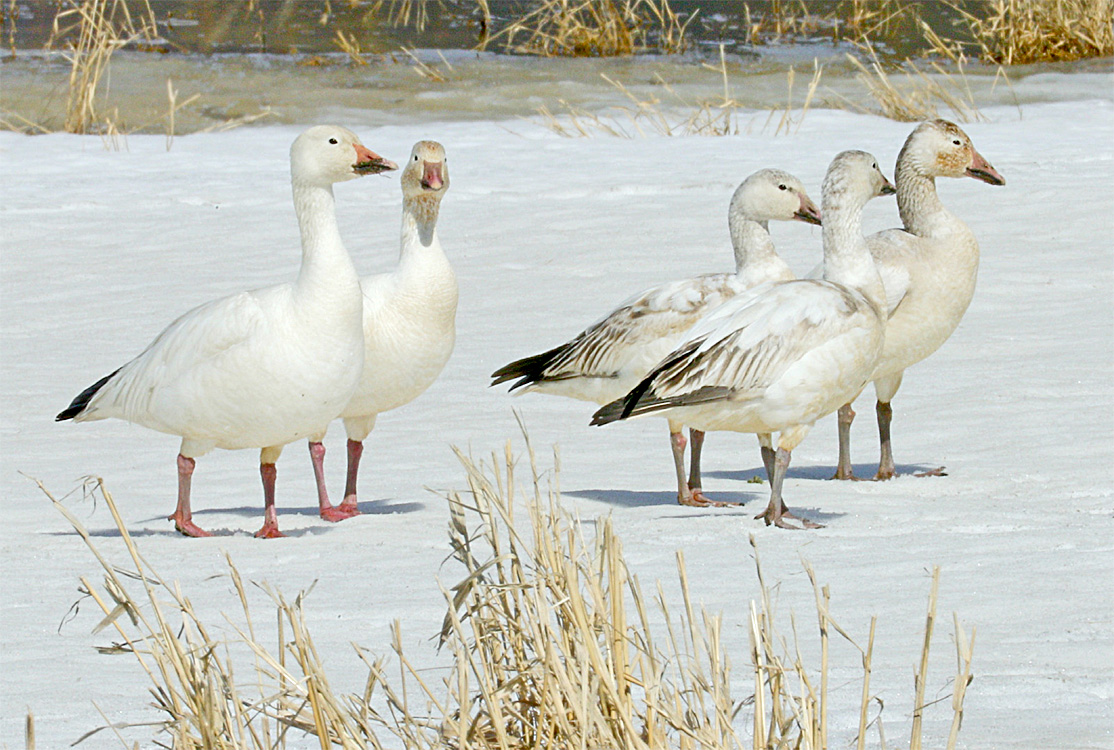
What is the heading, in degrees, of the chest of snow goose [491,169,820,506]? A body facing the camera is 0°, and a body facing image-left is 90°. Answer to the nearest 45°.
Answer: approximately 270°

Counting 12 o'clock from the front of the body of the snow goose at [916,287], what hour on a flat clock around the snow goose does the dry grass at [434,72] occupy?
The dry grass is roughly at 8 o'clock from the snow goose.

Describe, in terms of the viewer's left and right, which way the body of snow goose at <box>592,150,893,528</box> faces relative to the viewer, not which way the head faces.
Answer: facing to the right of the viewer

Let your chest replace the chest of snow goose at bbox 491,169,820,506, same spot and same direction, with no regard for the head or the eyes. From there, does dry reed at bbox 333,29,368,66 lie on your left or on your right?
on your left

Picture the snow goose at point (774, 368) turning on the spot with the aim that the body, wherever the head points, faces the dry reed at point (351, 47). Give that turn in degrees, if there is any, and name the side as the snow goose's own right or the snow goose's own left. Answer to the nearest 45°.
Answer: approximately 90° to the snow goose's own left

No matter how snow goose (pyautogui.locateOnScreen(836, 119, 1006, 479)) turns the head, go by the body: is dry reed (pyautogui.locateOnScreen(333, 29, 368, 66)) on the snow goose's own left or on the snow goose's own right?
on the snow goose's own left

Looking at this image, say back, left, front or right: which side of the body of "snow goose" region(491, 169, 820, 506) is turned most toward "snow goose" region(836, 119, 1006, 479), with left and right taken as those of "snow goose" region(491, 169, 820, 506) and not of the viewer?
front

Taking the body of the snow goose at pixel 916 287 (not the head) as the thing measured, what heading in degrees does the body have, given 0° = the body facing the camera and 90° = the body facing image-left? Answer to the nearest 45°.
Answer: approximately 270°

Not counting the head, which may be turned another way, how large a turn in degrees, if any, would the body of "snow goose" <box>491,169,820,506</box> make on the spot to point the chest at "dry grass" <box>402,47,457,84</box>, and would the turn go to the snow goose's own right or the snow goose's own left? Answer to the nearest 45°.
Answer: approximately 90° to the snow goose's own left

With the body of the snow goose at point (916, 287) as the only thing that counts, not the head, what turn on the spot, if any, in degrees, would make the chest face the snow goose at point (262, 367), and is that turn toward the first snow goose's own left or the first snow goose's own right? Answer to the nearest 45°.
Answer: approximately 135° to the first snow goose's own right
